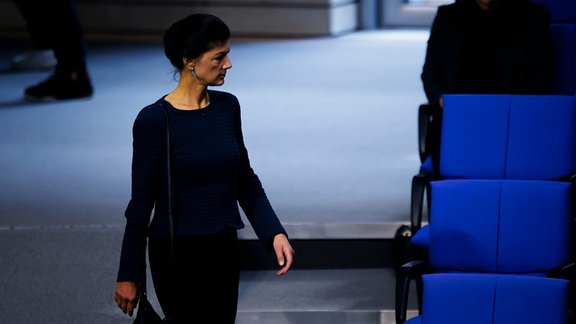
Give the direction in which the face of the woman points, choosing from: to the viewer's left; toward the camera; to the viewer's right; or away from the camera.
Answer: to the viewer's right

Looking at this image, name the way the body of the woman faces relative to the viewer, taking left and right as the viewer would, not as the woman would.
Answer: facing the viewer and to the right of the viewer
